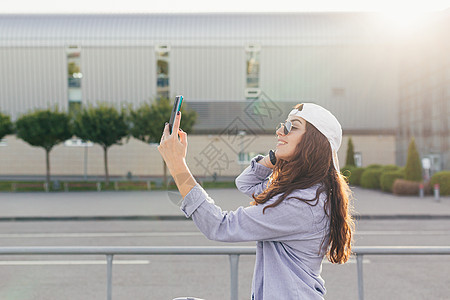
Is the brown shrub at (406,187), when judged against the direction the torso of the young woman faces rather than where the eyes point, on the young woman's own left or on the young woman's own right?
on the young woman's own right

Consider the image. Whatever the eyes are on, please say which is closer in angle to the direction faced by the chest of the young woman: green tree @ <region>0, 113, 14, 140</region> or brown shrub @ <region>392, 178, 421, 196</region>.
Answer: the green tree

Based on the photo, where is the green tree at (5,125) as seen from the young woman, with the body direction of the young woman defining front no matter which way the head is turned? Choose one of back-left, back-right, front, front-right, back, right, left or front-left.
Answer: front-right

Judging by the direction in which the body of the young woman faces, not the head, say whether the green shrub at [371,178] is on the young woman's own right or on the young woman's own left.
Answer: on the young woman's own right

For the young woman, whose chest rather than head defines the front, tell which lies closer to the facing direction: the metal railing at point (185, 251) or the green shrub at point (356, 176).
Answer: the metal railing

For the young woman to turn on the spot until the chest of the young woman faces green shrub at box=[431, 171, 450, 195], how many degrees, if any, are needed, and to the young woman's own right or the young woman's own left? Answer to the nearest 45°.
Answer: approximately 135° to the young woman's own right

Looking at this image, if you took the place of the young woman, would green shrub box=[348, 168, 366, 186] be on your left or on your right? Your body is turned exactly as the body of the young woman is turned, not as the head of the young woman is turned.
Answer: on your right

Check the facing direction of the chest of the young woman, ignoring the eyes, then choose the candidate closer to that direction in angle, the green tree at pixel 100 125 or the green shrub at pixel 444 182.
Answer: the green tree

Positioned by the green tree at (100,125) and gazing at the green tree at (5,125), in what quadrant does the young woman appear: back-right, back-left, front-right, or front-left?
back-left

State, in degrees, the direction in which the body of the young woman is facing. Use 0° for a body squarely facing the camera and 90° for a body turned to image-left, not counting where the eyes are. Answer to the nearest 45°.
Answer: approximately 90°

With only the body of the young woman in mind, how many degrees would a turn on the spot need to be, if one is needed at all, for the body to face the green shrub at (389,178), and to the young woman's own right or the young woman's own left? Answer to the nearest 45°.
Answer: approximately 90° to the young woman's own right
